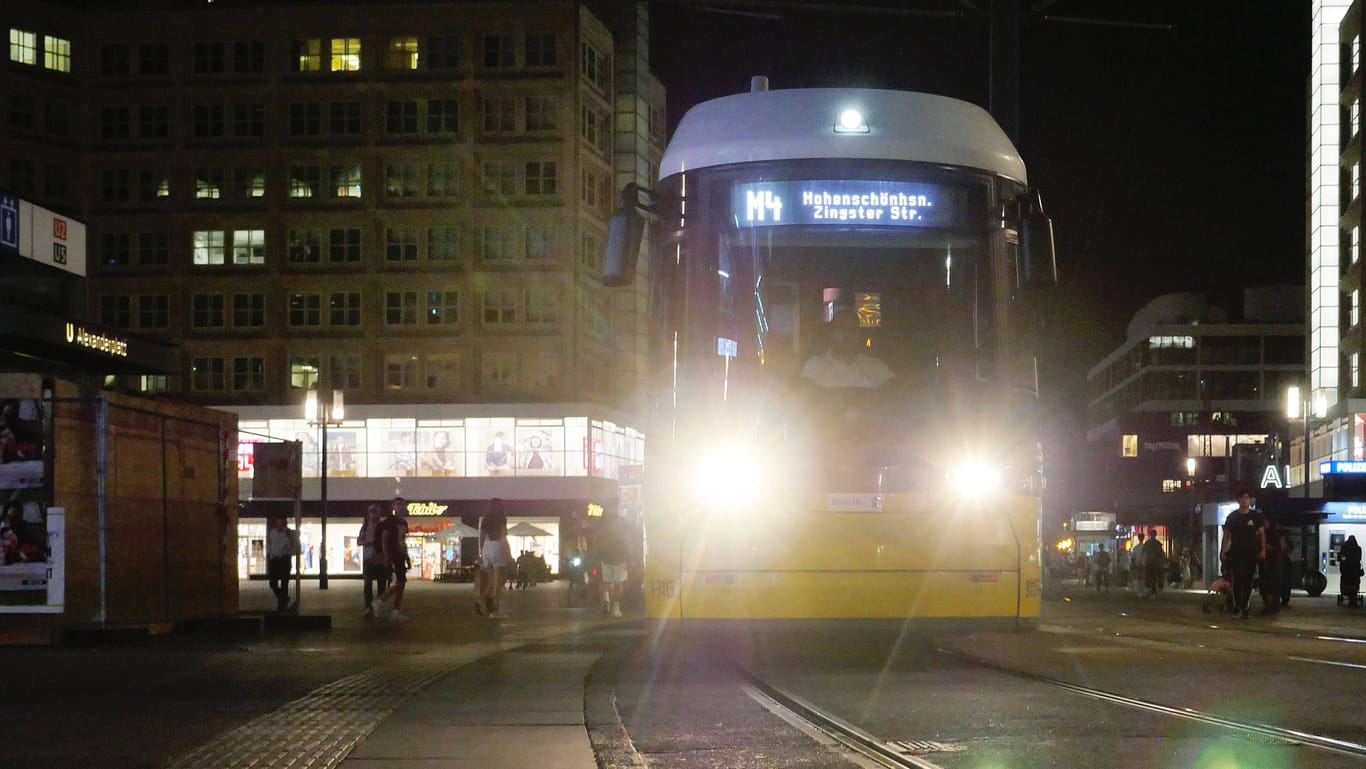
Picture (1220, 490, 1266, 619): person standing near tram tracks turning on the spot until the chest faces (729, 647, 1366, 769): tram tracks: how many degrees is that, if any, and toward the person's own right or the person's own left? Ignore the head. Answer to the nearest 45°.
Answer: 0° — they already face it

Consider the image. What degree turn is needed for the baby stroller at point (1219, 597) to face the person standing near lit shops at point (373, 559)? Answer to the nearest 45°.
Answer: approximately 45° to its right

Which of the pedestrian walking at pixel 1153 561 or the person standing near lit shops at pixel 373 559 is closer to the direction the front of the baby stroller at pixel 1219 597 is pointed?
the person standing near lit shops

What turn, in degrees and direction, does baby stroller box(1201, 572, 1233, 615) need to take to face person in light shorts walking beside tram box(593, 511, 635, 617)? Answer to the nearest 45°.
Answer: approximately 45° to its right

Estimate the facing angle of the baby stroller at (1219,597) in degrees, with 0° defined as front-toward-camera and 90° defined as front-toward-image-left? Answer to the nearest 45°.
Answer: approximately 45°

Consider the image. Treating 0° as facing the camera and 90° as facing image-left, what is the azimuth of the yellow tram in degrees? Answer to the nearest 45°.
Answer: approximately 0°
